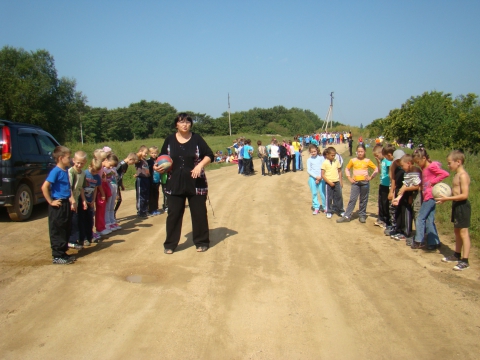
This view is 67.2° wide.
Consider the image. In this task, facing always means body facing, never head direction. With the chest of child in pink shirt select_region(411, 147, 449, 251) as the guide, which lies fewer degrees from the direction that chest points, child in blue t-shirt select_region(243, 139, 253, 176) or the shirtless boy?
the child in blue t-shirt

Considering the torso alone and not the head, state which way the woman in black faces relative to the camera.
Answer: toward the camera

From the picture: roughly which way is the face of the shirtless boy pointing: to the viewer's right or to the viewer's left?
to the viewer's left

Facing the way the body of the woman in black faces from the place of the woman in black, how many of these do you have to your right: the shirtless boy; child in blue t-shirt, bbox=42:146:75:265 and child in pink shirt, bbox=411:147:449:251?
1

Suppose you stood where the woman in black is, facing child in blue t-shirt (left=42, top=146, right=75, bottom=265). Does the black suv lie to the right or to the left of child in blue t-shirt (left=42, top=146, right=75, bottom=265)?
right

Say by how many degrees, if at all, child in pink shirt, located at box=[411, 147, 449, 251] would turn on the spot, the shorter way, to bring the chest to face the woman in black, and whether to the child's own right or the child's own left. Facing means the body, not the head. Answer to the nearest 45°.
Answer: approximately 45° to the child's own left

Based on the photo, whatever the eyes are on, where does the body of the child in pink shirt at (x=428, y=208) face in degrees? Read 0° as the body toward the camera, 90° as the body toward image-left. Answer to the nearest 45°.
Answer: approximately 90°

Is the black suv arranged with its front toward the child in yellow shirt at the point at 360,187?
no

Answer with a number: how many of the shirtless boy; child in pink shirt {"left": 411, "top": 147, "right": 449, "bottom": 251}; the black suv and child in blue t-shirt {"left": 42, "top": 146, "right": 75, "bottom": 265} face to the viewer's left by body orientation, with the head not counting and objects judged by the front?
2

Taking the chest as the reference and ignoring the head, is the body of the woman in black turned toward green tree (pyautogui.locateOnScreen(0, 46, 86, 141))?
no

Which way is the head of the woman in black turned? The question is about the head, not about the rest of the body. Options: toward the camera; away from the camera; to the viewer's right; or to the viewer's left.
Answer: toward the camera
